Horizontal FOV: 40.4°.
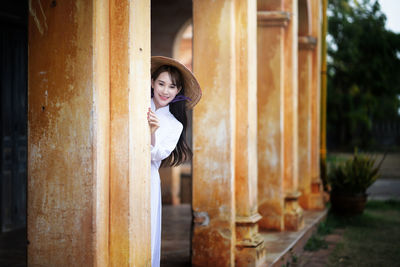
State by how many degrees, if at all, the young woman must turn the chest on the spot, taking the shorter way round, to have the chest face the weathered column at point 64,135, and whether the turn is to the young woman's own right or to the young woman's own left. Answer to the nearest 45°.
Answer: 0° — they already face it

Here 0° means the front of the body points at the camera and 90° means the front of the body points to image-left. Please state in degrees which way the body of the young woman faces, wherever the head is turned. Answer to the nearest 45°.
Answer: approximately 45°

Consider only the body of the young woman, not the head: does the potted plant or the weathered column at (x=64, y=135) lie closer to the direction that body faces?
the weathered column

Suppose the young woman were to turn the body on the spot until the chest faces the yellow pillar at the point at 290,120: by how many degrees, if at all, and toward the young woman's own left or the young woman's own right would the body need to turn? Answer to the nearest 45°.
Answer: approximately 180°

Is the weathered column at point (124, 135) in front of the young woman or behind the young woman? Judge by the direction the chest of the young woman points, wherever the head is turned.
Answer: in front

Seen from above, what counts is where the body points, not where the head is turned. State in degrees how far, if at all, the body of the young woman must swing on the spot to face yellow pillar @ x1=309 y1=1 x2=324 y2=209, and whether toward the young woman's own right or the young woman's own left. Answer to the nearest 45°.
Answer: approximately 180°
